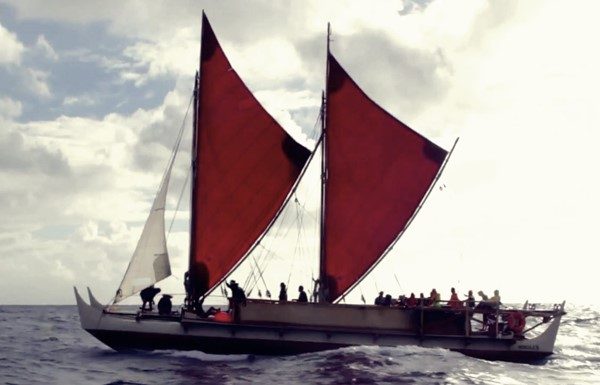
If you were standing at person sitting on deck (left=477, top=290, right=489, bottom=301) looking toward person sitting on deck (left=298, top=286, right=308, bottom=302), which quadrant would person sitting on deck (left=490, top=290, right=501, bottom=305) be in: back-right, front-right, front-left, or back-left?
back-left

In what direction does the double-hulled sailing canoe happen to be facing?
to the viewer's left
